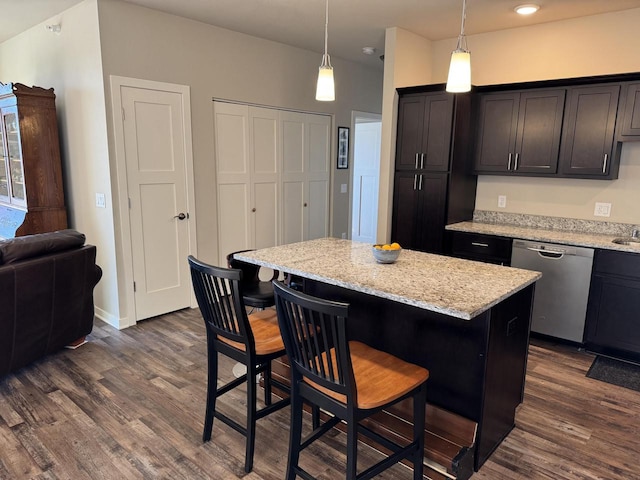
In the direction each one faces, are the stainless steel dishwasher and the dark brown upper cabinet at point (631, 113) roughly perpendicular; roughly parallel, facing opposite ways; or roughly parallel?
roughly parallel

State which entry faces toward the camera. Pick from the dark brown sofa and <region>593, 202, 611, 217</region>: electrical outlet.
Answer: the electrical outlet

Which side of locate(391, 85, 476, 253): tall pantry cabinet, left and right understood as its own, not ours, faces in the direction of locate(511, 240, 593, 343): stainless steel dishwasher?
left

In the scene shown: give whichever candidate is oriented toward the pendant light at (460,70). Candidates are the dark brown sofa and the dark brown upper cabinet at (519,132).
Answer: the dark brown upper cabinet

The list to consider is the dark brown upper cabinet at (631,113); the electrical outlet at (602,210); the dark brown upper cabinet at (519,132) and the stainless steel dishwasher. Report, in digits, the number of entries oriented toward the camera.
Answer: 4

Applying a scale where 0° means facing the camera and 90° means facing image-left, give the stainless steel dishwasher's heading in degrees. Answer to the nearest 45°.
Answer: approximately 0°

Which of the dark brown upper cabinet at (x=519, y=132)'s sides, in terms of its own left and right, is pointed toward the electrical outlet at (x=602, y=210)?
left

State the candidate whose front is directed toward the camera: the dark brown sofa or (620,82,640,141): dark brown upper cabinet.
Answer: the dark brown upper cabinet

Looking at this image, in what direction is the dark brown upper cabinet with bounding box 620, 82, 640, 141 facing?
toward the camera

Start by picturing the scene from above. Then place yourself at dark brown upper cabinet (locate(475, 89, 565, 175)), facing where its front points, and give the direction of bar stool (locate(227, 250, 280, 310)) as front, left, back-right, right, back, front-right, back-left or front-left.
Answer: front-right

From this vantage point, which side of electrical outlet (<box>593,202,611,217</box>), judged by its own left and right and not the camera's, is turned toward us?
front
